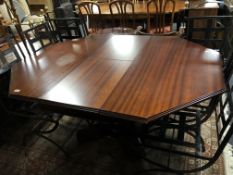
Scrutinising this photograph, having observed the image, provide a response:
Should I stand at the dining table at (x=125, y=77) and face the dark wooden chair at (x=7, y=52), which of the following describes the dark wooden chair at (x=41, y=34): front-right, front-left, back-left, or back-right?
front-right

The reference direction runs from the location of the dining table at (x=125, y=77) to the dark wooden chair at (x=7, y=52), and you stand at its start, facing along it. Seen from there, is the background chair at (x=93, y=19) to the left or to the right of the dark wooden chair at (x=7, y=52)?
right

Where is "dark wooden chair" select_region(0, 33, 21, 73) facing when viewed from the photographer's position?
facing the viewer and to the right of the viewer

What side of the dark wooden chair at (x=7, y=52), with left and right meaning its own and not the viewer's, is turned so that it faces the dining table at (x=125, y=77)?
front

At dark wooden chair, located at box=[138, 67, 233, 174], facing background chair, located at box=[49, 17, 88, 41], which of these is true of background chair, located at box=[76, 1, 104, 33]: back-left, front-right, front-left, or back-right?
front-right

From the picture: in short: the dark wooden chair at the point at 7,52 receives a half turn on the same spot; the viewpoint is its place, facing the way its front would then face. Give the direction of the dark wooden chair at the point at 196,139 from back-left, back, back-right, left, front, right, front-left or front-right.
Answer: back
